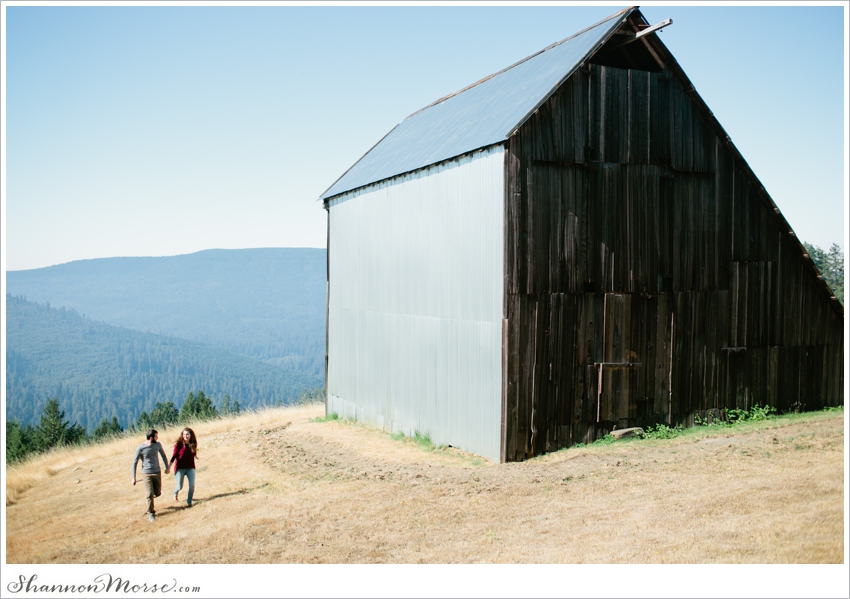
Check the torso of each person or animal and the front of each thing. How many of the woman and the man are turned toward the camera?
2

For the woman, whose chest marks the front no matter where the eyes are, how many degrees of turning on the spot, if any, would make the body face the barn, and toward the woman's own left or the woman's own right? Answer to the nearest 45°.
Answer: approximately 90° to the woman's own left

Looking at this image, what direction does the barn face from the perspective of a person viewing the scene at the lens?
facing the viewer and to the right of the viewer

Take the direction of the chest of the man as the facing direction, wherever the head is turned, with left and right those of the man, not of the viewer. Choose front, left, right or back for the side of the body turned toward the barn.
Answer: left

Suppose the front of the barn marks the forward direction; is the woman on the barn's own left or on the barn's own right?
on the barn's own right

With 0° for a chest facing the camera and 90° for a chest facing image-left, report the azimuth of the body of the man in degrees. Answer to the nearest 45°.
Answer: approximately 0°

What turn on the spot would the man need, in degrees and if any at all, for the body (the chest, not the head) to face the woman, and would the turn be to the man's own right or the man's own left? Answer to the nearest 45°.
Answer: approximately 135° to the man's own left

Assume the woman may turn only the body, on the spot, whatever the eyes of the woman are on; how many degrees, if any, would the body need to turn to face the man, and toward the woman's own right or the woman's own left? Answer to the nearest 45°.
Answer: approximately 45° to the woman's own right
